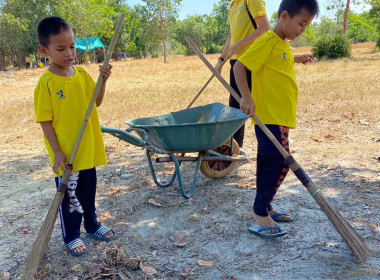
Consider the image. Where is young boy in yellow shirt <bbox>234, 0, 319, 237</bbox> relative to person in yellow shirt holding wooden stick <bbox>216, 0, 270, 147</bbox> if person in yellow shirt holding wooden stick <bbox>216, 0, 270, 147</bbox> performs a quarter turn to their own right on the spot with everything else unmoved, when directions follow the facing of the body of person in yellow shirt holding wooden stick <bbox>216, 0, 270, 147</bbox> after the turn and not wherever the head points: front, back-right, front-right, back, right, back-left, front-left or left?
back-left

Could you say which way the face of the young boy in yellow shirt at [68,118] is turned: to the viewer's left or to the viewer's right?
to the viewer's right

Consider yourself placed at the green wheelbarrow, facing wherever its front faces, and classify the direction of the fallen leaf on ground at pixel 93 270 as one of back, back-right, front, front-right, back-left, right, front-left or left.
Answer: back

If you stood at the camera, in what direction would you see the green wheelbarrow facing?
facing away from the viewer and to the right of the viewer

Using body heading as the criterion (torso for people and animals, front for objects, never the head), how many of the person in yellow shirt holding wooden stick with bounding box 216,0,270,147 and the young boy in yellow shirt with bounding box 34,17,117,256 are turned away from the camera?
0

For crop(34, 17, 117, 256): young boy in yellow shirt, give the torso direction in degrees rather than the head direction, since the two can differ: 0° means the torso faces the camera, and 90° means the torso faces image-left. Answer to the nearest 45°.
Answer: approximately 315°

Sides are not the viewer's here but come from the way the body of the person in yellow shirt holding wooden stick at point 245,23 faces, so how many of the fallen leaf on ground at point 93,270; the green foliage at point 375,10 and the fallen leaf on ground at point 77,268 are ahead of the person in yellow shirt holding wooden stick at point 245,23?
2

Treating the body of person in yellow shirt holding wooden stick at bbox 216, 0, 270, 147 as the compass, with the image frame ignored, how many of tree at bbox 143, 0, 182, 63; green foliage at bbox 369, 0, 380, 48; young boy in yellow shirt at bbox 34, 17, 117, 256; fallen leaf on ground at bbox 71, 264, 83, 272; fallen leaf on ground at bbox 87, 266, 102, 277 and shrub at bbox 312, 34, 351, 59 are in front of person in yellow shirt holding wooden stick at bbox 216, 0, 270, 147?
3

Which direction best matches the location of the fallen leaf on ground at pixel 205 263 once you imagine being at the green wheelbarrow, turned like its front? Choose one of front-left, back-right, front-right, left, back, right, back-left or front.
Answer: back-right

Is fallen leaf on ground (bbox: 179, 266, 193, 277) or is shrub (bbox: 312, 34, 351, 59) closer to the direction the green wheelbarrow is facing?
the shrub

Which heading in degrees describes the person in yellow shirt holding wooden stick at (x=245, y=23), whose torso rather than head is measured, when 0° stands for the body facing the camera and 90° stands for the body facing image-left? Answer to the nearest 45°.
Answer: approximately 45°

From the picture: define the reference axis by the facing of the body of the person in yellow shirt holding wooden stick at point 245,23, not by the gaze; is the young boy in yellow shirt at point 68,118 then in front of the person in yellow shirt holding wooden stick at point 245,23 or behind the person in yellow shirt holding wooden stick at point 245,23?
in front

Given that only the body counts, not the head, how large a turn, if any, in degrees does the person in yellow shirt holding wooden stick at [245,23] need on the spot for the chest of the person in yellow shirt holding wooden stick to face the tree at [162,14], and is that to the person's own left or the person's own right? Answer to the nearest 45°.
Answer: approximately 135° to the person's own right

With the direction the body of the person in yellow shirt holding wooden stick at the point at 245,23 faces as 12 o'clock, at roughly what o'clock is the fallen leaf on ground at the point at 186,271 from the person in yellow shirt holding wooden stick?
The fallen leaf on ground is roughly at 11 o'clock from the person in yellow shirt holding wooden stick.
